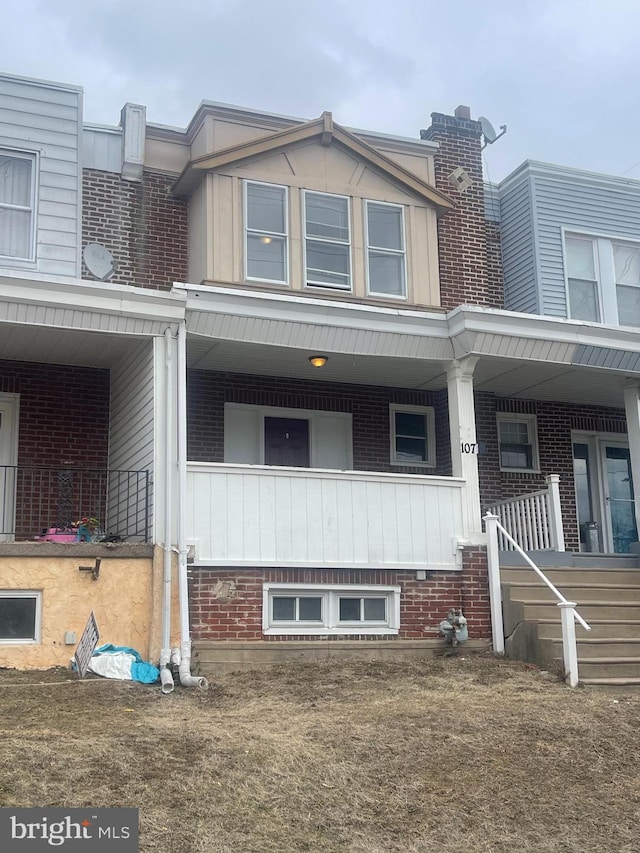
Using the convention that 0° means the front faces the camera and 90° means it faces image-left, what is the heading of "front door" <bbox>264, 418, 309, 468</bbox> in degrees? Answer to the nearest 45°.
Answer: approximately 0°

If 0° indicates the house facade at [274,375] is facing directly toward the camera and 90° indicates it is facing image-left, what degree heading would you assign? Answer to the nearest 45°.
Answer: approximately 0°
